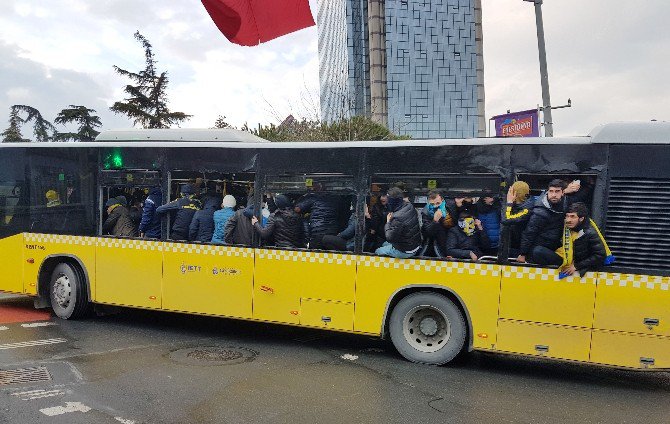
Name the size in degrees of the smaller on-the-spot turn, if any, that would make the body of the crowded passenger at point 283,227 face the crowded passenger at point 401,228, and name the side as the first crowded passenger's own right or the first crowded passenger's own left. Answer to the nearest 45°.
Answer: approximately 90° to the first crowded passenger's own right

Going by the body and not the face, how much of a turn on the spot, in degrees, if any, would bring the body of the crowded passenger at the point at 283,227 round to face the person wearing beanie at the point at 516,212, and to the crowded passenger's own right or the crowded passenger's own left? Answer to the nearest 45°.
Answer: approximately 90° to the crowded passenger's own right

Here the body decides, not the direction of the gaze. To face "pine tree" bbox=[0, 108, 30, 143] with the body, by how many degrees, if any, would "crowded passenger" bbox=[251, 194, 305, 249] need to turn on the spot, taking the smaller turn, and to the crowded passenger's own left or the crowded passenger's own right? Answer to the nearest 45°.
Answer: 0° — they already face it

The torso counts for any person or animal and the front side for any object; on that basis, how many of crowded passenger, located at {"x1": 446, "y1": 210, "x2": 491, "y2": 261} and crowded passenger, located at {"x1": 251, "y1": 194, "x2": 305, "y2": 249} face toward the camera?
1

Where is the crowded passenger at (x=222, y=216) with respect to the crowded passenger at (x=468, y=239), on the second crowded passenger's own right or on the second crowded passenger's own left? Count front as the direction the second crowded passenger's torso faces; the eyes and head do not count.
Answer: on the second crowded passenger's own right

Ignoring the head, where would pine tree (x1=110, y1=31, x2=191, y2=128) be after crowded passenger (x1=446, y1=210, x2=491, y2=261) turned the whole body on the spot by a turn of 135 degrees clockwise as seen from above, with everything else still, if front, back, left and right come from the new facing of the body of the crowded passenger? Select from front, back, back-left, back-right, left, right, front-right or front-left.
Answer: front

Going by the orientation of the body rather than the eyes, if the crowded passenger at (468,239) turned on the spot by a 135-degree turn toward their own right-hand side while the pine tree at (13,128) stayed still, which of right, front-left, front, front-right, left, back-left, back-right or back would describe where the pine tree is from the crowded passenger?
front

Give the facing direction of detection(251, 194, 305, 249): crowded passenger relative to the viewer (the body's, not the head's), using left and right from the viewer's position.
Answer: facing away from the viewer and to the left of the viewer

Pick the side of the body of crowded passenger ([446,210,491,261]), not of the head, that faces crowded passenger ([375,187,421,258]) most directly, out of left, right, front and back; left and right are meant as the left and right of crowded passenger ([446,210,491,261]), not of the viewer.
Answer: right

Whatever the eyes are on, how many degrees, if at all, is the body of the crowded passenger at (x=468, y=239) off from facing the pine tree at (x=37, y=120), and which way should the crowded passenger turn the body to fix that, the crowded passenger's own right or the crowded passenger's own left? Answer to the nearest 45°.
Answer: approximately 135° to the crowded passenger's own right

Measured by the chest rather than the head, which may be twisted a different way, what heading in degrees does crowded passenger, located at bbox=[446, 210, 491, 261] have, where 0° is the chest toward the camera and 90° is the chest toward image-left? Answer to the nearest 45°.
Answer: approximately 0°

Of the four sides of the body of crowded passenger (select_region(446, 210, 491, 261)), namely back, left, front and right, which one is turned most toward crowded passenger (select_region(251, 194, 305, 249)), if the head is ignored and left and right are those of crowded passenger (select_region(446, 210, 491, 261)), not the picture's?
right
